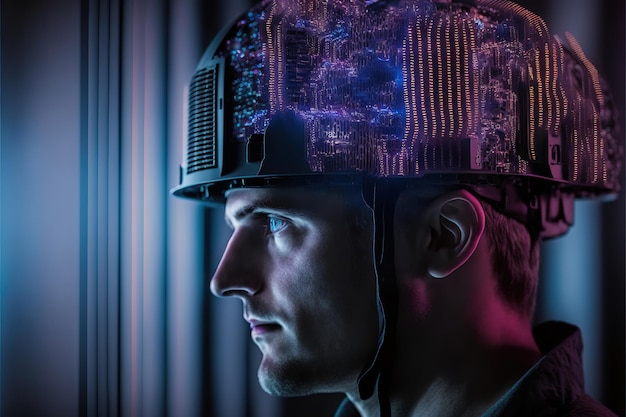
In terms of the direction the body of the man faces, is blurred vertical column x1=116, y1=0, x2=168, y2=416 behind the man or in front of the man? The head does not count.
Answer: in front

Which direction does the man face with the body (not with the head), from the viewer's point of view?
to the viewer's left

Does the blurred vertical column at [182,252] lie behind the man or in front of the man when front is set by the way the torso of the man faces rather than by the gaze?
in front

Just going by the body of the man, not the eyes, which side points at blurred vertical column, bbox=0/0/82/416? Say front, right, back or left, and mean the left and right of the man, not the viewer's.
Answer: front

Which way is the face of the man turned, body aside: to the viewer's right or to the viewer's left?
to the viewer's left
